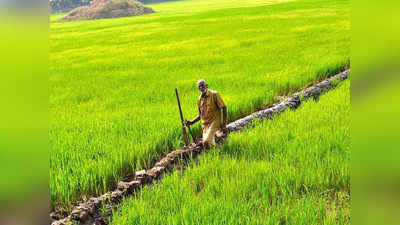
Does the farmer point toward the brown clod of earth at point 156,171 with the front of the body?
yes

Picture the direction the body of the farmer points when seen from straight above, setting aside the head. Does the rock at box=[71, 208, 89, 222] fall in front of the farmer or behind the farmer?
in front

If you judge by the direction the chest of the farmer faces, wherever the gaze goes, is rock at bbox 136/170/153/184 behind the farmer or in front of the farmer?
in front

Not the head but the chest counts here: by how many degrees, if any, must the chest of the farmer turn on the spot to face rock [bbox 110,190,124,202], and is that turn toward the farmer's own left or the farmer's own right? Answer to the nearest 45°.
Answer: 0° — they already face it

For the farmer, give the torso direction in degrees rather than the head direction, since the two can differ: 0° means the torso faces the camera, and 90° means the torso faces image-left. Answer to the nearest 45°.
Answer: approximately 45°
